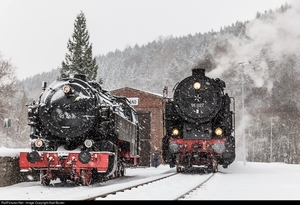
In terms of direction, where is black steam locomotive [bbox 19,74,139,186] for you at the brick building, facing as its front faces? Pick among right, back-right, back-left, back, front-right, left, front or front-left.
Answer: front

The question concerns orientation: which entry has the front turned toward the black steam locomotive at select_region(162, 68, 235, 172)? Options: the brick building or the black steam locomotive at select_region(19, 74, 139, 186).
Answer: the brick building

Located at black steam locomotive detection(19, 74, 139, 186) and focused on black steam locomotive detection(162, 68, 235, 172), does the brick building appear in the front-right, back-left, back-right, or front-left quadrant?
front-left

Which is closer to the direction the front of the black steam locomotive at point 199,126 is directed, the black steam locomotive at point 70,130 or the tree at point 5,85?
the black steam locomotive

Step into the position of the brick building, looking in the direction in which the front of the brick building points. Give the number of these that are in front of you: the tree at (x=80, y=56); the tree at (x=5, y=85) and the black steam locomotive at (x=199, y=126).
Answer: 1

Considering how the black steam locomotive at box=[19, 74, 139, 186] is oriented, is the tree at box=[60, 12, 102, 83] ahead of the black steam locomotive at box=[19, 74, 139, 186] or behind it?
behind

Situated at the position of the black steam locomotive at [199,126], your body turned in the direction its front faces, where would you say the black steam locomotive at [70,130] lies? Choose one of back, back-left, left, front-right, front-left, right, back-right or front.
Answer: front-right

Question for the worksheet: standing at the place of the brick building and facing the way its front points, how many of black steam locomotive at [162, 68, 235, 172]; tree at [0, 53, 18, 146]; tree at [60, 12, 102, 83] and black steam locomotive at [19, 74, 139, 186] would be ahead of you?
2

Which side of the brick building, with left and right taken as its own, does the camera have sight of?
front

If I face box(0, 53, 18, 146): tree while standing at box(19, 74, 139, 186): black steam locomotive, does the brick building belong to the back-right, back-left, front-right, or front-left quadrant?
front-right

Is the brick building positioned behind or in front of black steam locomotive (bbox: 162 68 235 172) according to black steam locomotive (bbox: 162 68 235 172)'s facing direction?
behind

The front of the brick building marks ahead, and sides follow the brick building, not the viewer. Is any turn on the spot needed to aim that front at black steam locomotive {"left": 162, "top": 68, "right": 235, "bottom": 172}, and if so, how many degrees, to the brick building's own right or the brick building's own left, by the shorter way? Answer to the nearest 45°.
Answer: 0° — it already faces it

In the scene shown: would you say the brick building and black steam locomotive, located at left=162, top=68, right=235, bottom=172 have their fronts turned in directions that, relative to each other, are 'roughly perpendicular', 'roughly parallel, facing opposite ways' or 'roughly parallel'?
roughly parallel

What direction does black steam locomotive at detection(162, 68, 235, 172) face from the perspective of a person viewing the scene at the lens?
facing the viewer

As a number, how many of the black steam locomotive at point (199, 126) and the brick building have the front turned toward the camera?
2
